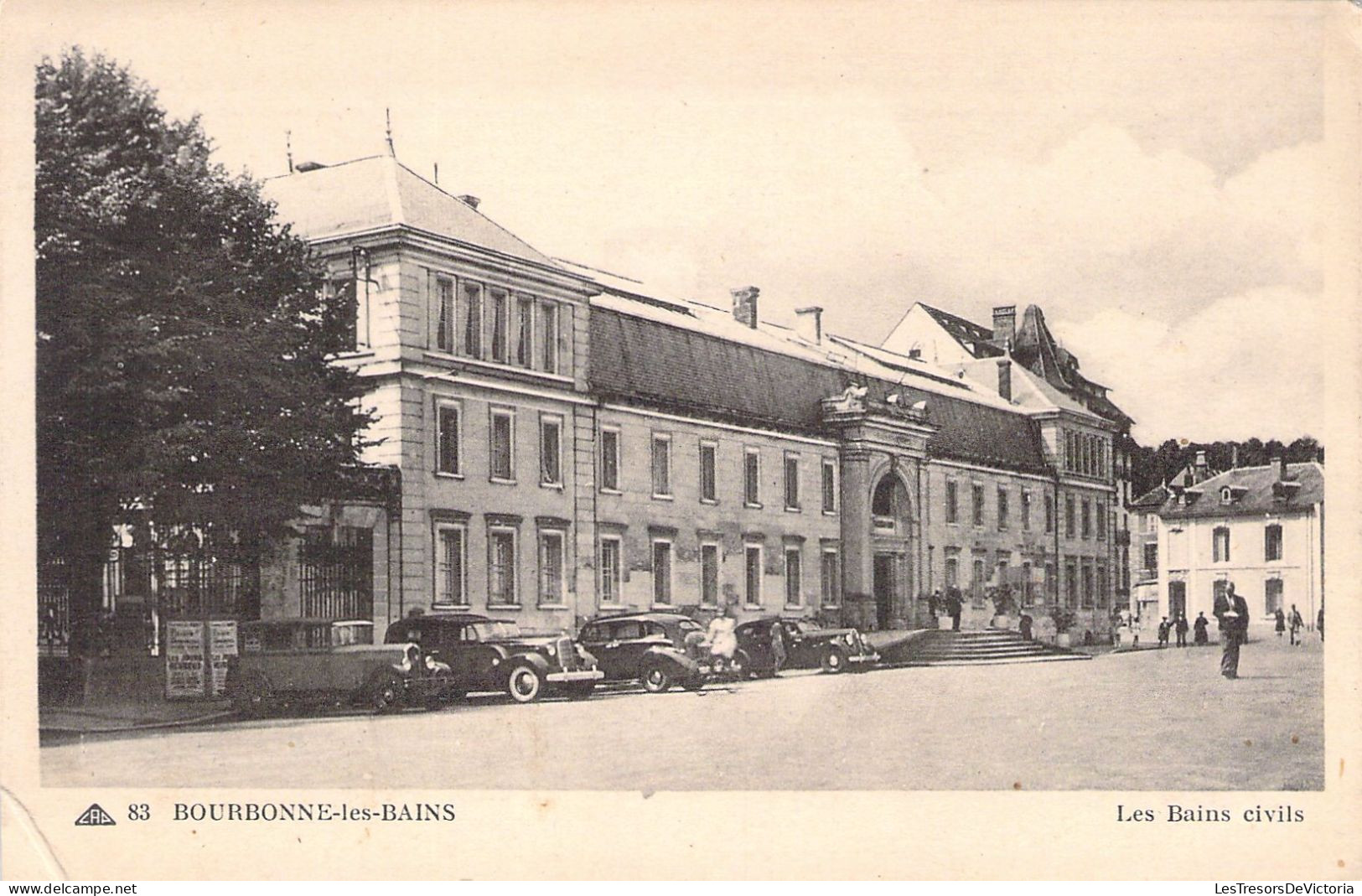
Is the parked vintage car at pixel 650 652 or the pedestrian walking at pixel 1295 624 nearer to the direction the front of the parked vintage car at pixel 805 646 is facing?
the pedestrian walking

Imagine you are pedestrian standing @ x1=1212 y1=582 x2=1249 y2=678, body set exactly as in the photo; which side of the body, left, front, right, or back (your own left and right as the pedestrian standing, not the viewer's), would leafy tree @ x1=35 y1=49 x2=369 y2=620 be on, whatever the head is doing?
right

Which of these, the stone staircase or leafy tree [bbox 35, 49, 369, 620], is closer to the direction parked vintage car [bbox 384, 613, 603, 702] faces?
the stone staircase

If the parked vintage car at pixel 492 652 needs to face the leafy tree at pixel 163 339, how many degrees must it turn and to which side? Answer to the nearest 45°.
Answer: approximately 135° to its right

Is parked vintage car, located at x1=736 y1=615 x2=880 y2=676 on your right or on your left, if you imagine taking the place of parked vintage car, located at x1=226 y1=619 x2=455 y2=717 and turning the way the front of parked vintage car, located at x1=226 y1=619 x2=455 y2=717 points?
on your left

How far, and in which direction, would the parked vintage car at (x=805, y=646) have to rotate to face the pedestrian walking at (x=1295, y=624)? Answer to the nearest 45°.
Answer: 0° — it already faces them
